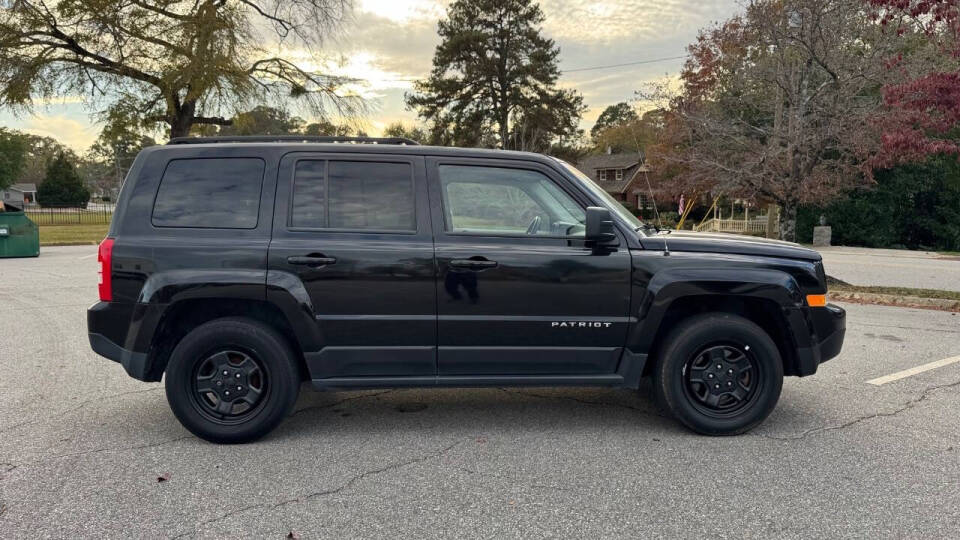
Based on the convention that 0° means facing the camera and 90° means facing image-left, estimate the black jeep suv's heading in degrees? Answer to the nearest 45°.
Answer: approximately 270°

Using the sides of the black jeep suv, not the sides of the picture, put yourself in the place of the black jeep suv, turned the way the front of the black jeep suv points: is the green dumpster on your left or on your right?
on your left

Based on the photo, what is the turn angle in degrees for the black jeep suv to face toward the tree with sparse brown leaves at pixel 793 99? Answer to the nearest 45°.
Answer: approximately 45° to its left

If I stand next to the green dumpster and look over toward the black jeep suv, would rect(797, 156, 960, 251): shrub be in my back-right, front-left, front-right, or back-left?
front-left

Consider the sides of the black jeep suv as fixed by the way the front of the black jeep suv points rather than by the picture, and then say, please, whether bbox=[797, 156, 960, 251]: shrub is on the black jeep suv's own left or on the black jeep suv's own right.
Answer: on the black jeep suv's own left

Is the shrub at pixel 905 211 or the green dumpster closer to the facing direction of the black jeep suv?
the shrub

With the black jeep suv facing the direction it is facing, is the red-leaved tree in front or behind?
in front

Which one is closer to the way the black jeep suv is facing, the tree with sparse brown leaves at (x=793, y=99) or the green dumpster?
the tree with sparse brown leaves
